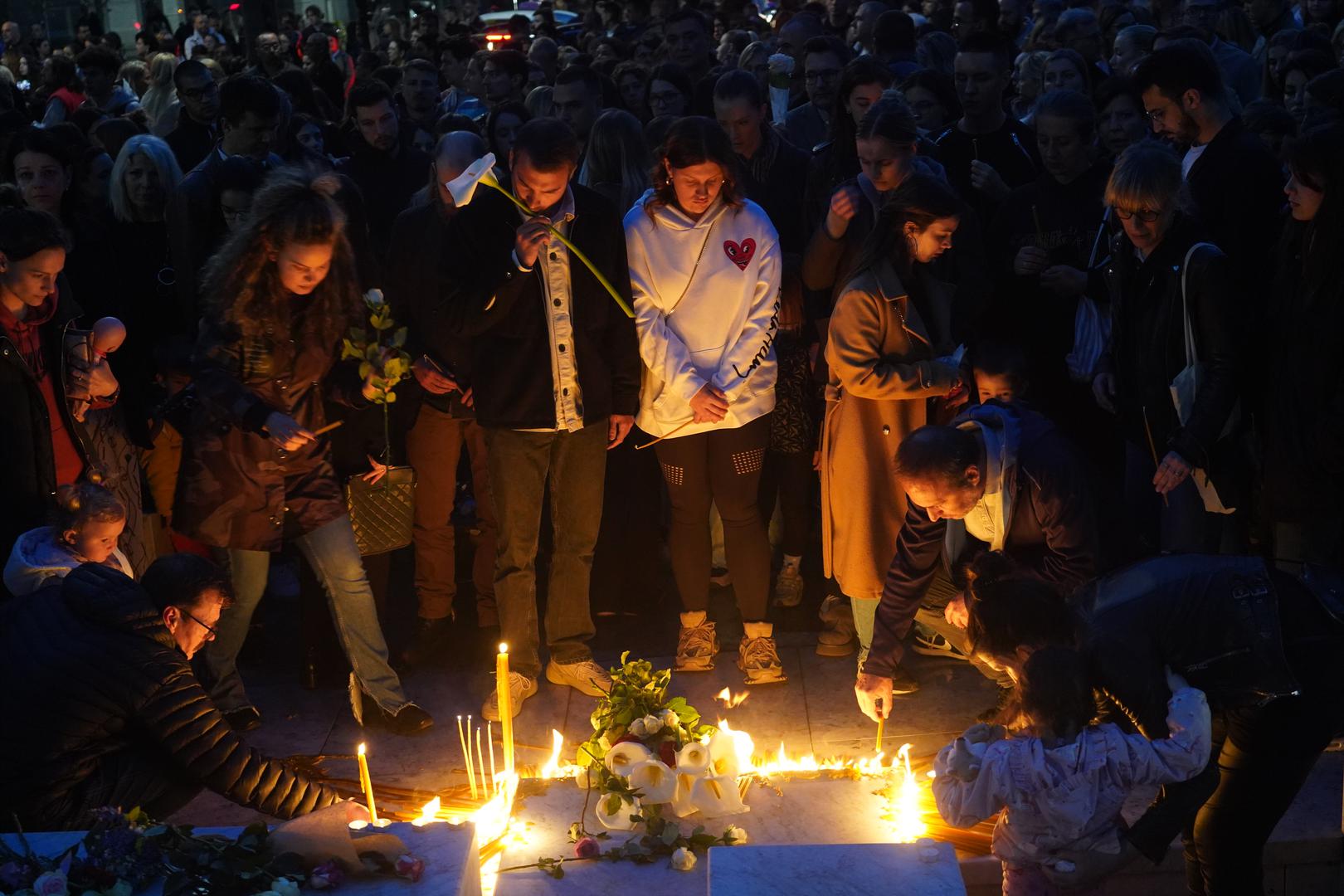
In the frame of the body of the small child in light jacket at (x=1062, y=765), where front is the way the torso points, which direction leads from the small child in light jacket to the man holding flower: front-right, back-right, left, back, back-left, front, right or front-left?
front-left

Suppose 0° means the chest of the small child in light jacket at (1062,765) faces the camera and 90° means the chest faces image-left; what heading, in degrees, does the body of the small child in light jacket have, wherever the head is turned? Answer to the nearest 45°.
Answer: approximately 180°

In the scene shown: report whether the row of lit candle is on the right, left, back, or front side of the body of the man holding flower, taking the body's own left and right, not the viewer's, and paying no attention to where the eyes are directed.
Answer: front

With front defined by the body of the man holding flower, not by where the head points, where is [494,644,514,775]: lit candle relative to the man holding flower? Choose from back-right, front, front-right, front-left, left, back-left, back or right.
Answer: front

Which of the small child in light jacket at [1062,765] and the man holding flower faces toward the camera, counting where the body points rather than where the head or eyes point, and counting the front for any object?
the man holding flower

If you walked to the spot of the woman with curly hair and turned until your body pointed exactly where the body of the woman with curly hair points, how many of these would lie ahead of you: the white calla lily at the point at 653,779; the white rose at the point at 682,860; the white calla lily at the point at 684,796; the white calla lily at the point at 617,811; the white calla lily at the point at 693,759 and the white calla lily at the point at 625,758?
6

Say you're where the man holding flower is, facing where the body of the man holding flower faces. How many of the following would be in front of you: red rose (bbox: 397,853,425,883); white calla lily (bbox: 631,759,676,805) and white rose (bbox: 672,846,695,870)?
3

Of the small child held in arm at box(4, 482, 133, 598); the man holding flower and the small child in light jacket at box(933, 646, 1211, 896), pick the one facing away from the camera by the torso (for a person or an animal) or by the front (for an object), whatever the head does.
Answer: the small child in light jacket at box(933, 646, 1211, 896)

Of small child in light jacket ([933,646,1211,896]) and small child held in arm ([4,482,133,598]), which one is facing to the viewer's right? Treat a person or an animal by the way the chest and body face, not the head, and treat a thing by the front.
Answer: small child held in arm ([4,482,133,598])

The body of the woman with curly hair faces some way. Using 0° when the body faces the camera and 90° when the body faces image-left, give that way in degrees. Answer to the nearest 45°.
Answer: approximately 315°

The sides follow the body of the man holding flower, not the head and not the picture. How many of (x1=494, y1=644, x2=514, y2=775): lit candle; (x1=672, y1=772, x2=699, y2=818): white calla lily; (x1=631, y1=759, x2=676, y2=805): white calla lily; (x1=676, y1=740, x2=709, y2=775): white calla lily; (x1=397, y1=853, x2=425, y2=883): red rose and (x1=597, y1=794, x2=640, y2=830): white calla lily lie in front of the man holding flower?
6

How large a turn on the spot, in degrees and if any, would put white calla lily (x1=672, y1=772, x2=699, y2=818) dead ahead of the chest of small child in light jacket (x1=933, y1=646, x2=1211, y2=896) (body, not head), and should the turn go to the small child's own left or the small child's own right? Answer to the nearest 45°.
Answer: approximately 90° to the small child's own left

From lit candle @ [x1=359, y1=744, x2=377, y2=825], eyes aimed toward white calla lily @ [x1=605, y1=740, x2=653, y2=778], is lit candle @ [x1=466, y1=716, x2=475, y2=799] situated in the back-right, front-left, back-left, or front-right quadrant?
front-left

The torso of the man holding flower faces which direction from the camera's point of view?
toward the camera

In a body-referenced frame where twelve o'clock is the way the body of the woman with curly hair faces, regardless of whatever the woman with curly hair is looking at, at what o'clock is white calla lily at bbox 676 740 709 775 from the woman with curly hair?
The white calla lily is roughly at 12 o'clock from the woman with curly hair.

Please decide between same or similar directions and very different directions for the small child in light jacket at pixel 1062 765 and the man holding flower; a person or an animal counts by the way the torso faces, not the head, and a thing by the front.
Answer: very different directions

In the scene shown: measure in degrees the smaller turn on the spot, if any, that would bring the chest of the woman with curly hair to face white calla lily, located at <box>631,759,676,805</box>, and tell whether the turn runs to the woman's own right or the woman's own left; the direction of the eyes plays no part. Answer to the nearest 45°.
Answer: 0° — they already face it
